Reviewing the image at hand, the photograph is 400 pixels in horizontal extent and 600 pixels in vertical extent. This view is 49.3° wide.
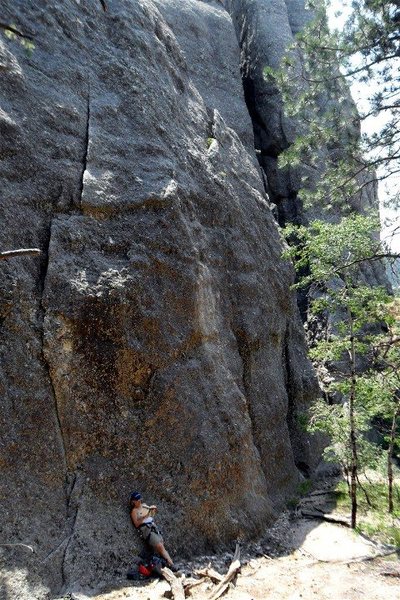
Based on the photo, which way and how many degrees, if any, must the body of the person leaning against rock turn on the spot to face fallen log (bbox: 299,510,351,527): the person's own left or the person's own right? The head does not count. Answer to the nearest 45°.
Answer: approximately 90° to the person's own left

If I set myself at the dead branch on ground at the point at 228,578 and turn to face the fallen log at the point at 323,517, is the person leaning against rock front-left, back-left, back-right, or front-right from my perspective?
back-left

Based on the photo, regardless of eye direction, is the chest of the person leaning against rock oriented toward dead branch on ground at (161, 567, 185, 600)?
yes

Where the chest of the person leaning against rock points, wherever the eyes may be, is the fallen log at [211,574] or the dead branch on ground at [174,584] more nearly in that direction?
the dead branch on ground

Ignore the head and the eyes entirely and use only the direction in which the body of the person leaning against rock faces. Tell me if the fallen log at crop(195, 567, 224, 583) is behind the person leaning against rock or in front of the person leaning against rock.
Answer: in front

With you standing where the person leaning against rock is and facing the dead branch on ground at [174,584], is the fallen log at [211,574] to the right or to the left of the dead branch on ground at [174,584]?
left

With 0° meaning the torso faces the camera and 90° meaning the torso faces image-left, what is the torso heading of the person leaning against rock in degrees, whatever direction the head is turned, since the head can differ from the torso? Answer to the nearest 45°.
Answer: approximately 315°

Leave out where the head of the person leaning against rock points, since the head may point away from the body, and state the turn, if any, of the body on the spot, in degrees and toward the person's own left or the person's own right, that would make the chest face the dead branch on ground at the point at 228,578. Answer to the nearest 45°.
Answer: approximately 45° to the person's own left
